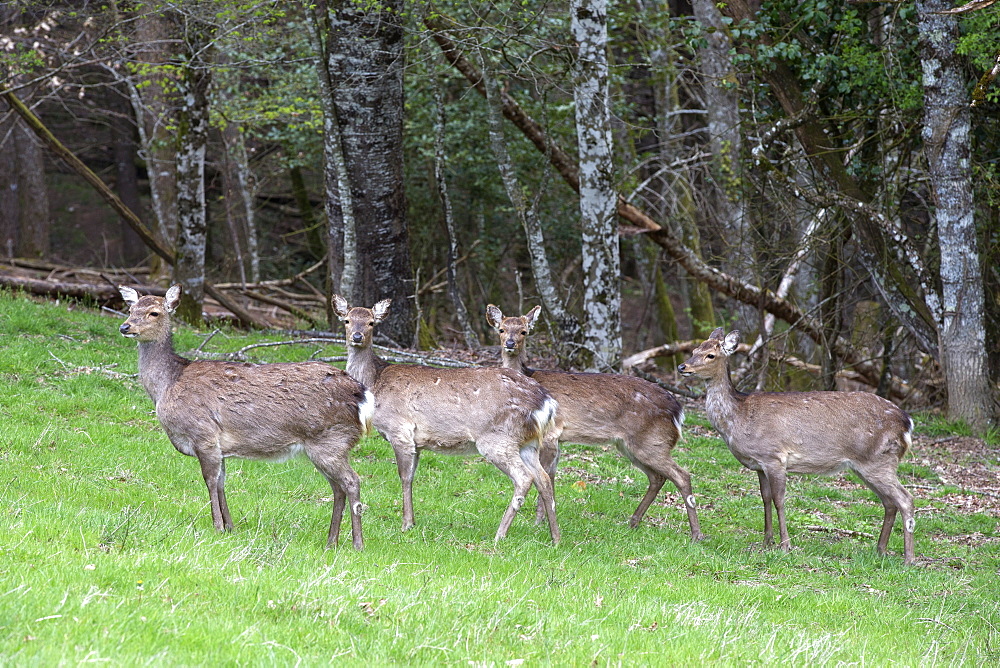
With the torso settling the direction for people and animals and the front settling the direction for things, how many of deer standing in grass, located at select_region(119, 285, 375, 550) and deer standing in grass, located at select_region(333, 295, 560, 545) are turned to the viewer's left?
2

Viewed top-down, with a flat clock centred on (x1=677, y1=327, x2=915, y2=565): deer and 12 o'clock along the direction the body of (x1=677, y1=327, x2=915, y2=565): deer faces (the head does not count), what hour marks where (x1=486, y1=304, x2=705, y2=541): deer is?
(x1=486, y1=304, x2=705, y2=541): deer is roughly at 12 o'clock from (x1=677, y1=327, x2=915, y2=565): deer.

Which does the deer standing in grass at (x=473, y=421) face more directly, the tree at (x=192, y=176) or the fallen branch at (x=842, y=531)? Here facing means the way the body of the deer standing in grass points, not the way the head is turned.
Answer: the tree

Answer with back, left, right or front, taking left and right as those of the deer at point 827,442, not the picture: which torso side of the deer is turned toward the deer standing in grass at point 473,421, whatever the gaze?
front

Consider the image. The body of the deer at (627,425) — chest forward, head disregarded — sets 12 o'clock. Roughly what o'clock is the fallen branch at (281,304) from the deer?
The fallen branch is roughly at 2 o'clock from the deer.

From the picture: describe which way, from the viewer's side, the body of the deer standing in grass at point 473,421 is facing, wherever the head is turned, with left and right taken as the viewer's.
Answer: facing to the left of the viewer

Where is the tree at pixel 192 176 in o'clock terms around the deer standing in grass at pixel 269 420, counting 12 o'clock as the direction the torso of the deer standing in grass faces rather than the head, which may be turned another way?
The tree is roughly at 3 o'clock from the deer standing in grass.

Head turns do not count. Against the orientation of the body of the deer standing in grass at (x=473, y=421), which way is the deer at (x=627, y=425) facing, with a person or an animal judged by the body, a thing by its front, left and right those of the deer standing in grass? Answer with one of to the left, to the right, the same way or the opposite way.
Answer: the same way

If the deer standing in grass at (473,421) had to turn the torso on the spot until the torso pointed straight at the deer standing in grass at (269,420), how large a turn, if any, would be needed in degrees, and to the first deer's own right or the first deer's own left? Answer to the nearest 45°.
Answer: approximately 45° to the first deer's own left

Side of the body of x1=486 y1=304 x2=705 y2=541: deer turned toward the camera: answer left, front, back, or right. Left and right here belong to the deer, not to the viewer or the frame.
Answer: left

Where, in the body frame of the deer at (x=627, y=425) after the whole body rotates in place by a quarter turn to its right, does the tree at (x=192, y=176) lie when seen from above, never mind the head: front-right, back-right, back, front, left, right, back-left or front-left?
front-left

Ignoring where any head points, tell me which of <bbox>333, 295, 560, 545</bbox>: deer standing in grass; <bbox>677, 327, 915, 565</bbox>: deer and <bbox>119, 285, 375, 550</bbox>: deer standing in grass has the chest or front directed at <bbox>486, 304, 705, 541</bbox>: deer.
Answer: <bbox>677, 327, 915, 565</bbox>: deer

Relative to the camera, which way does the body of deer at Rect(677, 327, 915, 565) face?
to the viewer's left

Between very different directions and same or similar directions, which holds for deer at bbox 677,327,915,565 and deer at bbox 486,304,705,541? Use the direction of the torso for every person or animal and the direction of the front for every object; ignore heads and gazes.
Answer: same or similar directions

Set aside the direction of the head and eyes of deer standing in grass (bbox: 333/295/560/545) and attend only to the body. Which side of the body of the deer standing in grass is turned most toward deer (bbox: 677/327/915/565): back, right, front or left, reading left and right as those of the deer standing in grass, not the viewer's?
back

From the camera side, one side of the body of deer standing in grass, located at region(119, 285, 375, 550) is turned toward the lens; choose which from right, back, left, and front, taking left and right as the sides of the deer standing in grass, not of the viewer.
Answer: left

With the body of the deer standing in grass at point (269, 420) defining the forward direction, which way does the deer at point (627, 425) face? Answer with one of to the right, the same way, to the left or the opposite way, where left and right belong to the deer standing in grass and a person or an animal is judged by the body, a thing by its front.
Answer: the same way

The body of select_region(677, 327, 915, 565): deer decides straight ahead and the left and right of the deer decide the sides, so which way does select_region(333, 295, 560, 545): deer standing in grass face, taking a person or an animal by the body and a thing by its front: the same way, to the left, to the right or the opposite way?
the same way
